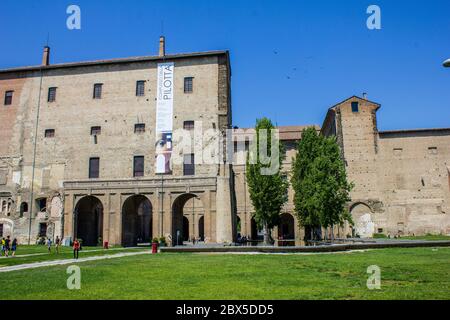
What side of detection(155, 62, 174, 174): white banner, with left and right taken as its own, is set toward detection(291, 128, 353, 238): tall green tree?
left

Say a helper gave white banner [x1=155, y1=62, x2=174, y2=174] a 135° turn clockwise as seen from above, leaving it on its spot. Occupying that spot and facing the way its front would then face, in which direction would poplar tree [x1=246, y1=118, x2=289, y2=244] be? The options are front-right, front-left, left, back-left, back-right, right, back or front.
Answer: back-right

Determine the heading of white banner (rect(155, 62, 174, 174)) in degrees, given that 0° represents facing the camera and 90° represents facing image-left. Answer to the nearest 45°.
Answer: approximately 0°
